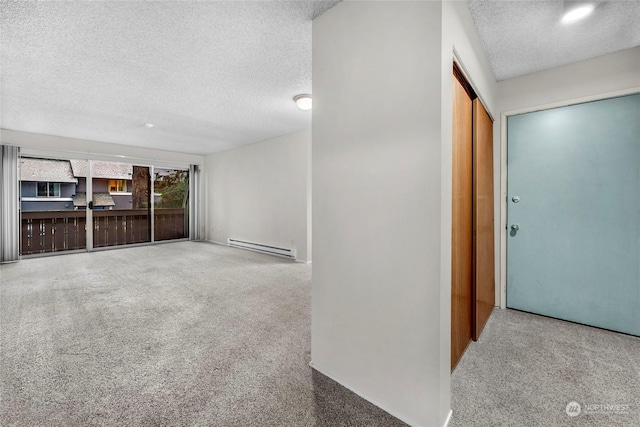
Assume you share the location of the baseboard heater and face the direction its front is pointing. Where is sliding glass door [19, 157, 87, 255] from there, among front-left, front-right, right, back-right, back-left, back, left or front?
front-right

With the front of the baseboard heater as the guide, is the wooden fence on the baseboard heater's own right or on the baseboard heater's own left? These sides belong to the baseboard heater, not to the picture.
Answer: on the baseboard heater's own right

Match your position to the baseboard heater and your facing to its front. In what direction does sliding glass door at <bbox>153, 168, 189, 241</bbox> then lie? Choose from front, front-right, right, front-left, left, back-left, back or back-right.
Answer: right

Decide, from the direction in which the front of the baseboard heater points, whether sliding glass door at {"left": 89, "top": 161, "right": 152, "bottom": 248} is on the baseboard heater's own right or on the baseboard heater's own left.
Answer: on the baseboard heater's own right

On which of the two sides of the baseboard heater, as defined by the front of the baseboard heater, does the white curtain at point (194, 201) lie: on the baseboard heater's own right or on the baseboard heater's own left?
on the baseboard heater's own right

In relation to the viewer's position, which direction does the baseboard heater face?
facing the viewer and to the left of the viewer
